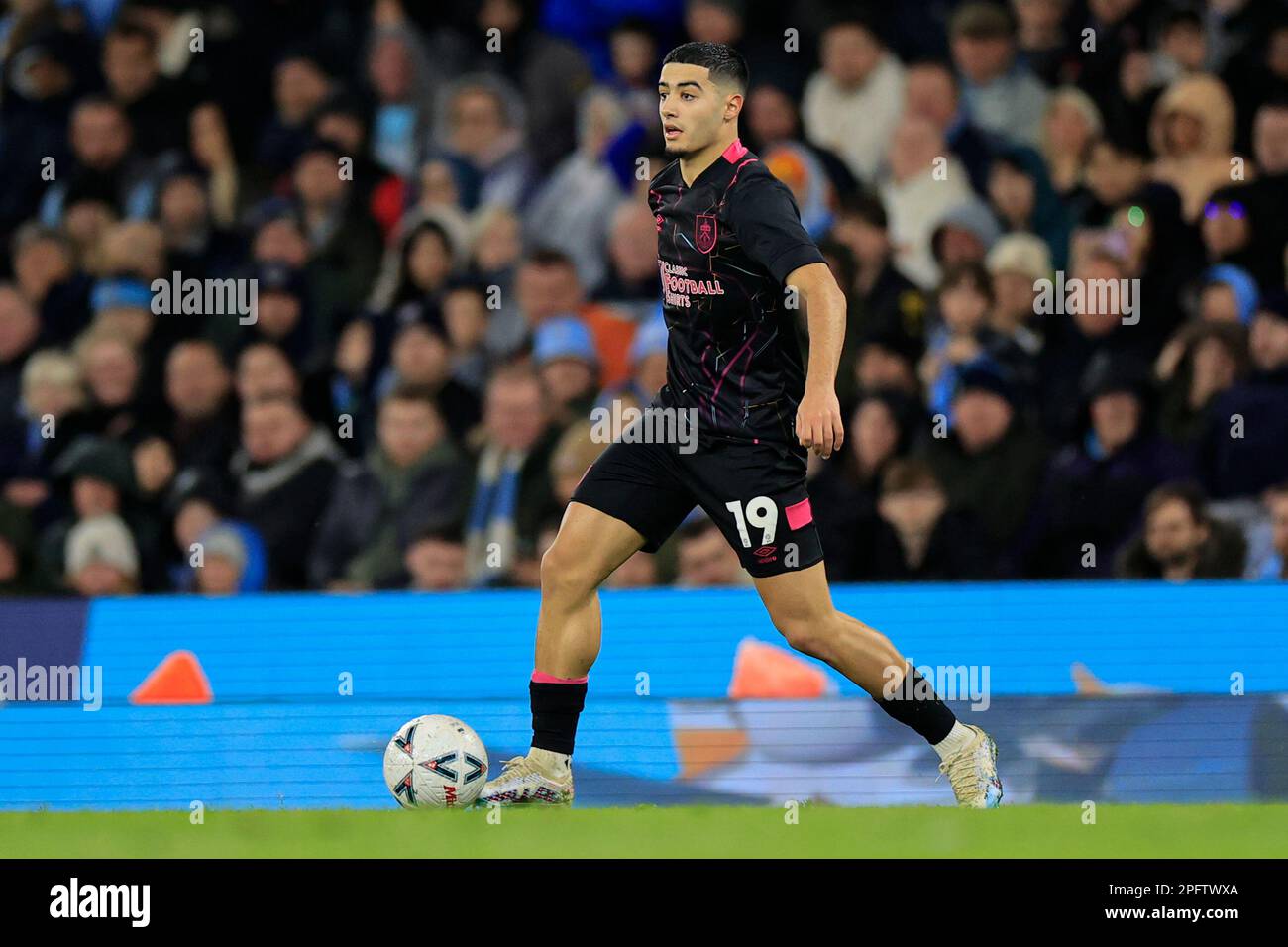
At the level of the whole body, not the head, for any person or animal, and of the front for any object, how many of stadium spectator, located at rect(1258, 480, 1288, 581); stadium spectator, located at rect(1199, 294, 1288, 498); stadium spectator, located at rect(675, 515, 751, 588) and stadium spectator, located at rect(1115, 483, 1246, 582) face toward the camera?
4

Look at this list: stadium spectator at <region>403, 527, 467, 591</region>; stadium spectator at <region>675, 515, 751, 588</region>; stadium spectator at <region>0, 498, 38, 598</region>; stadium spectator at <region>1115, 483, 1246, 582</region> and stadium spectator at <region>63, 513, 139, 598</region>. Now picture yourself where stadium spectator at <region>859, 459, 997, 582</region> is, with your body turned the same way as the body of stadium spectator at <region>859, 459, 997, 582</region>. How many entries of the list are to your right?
4

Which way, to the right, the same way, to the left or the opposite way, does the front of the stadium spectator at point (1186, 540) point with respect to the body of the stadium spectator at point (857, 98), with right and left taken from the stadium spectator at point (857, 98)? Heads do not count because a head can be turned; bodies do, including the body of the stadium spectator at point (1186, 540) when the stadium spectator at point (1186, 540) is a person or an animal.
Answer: the same way

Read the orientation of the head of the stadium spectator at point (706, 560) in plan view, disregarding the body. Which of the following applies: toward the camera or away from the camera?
toward the camera

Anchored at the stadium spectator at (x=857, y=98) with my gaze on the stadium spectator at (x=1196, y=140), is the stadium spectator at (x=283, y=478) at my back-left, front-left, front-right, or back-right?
back-right

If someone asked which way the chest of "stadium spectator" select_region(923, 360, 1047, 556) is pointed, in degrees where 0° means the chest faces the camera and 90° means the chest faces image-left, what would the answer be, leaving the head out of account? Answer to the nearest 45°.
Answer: approximately 0°

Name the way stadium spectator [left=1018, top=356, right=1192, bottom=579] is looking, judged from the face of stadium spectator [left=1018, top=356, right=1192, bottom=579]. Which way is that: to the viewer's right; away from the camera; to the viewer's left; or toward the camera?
toward the camera

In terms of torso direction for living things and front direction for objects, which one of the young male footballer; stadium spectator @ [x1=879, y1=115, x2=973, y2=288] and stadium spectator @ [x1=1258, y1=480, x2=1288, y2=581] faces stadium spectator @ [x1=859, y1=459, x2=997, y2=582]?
stadium spectator @ [x1=879, y1=115, x2=973, y2=288]

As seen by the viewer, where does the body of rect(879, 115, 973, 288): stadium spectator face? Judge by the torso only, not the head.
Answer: toward the camera

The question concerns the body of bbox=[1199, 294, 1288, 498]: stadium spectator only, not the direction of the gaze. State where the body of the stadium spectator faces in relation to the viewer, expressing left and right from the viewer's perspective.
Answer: facing the viewer

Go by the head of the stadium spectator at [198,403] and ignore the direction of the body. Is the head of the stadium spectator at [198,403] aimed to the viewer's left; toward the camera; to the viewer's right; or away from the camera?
toward the camera

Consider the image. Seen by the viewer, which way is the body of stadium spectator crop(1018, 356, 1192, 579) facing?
toward the camera

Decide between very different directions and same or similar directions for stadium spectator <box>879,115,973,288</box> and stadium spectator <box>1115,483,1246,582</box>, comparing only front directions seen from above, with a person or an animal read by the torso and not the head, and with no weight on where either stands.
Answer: same or similar directions

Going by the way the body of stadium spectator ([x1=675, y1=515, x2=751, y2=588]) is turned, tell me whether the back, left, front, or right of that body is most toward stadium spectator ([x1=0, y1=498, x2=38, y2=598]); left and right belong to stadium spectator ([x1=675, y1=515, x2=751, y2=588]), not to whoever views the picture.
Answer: right

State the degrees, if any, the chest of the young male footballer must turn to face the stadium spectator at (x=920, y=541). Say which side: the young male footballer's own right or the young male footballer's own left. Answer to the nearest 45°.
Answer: approximately 135° to the young male footballer's own right

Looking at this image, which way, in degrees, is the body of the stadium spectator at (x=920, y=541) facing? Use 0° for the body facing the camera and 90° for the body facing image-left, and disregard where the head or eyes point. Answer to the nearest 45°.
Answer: approximately 0°

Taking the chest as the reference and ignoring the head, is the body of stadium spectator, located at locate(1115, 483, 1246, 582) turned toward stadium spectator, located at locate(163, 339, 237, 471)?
no

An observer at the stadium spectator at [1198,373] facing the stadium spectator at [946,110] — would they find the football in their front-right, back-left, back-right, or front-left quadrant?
back-left
